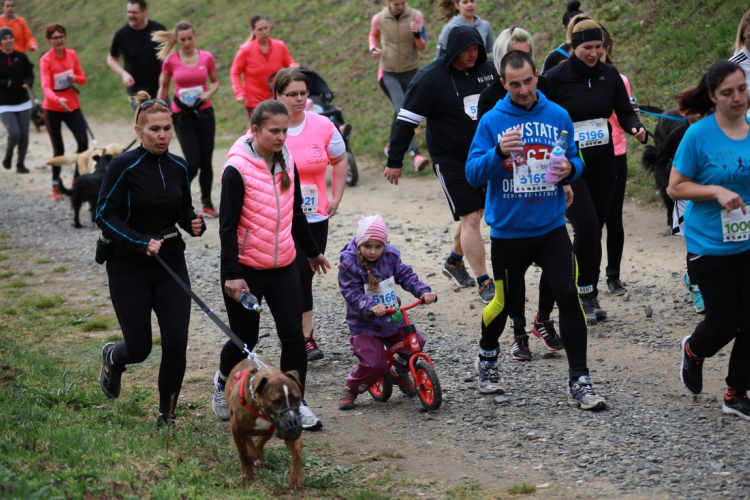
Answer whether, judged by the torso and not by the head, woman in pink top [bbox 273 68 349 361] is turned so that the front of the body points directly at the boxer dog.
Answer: yes

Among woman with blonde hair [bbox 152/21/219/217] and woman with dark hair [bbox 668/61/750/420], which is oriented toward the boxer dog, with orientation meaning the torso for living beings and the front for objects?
the woman with blonde hair

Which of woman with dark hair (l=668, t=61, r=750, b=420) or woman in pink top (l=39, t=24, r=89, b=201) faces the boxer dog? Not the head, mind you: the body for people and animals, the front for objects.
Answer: the woman in pink top

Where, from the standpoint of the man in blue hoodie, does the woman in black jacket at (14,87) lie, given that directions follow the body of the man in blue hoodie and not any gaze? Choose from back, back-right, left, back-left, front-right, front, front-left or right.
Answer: back-right

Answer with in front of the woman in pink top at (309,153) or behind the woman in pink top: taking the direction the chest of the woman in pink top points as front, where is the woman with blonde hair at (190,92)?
behind

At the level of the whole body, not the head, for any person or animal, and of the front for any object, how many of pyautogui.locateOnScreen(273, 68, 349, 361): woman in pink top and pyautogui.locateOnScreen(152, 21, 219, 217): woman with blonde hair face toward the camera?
2

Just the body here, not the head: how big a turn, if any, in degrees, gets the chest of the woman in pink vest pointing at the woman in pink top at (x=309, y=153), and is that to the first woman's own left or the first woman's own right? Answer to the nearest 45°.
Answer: approximately 135° to the first woman's own left

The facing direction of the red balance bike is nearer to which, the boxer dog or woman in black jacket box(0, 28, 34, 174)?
the boxer dog

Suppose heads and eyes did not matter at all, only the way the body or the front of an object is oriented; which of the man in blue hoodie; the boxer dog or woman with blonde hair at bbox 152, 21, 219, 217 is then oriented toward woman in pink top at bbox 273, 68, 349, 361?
the woman with blonde hair

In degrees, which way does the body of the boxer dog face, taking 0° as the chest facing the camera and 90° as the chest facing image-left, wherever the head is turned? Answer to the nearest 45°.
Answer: approximately 315°
